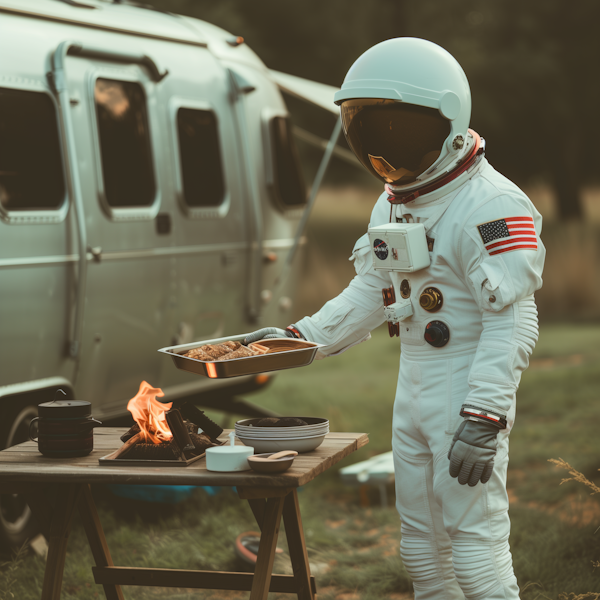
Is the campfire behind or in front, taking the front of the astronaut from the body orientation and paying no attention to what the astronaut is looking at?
in front
